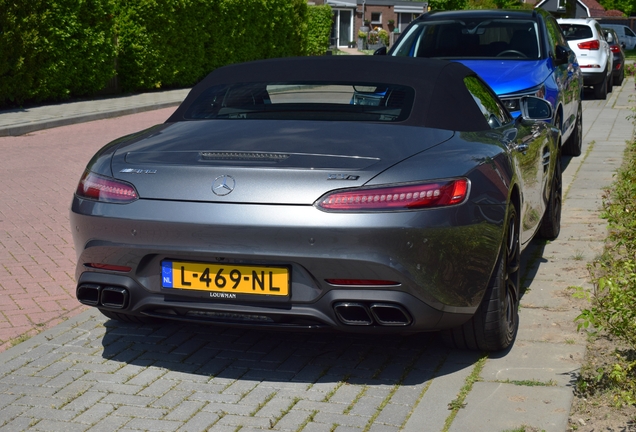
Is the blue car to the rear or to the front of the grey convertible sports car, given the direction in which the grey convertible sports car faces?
to the front

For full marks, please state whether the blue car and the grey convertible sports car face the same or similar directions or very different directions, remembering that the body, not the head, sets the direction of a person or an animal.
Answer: very different directions

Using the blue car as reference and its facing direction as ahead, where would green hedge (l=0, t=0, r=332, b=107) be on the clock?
The green hedge is roughly at 3 o'clock from the blue car.

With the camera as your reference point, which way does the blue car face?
facing the viewer and to the left of the viewer

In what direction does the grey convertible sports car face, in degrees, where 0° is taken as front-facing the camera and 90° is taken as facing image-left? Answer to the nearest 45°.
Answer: approximately 225°

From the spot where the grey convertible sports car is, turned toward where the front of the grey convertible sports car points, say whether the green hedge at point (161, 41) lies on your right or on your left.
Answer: on your left

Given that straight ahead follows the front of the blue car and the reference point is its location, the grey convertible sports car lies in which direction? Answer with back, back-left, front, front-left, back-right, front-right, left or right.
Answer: front-left

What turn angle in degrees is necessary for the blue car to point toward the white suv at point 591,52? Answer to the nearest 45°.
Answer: approximately 135° to its right

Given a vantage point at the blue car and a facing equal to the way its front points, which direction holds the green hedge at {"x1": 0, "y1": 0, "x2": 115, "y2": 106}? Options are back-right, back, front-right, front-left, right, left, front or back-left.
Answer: right

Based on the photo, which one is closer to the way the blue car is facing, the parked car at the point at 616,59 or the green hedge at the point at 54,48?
the green hedge

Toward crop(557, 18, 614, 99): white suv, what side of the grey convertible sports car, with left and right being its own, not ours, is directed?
front

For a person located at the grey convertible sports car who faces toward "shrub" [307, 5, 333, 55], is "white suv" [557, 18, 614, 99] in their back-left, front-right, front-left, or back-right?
front-right
